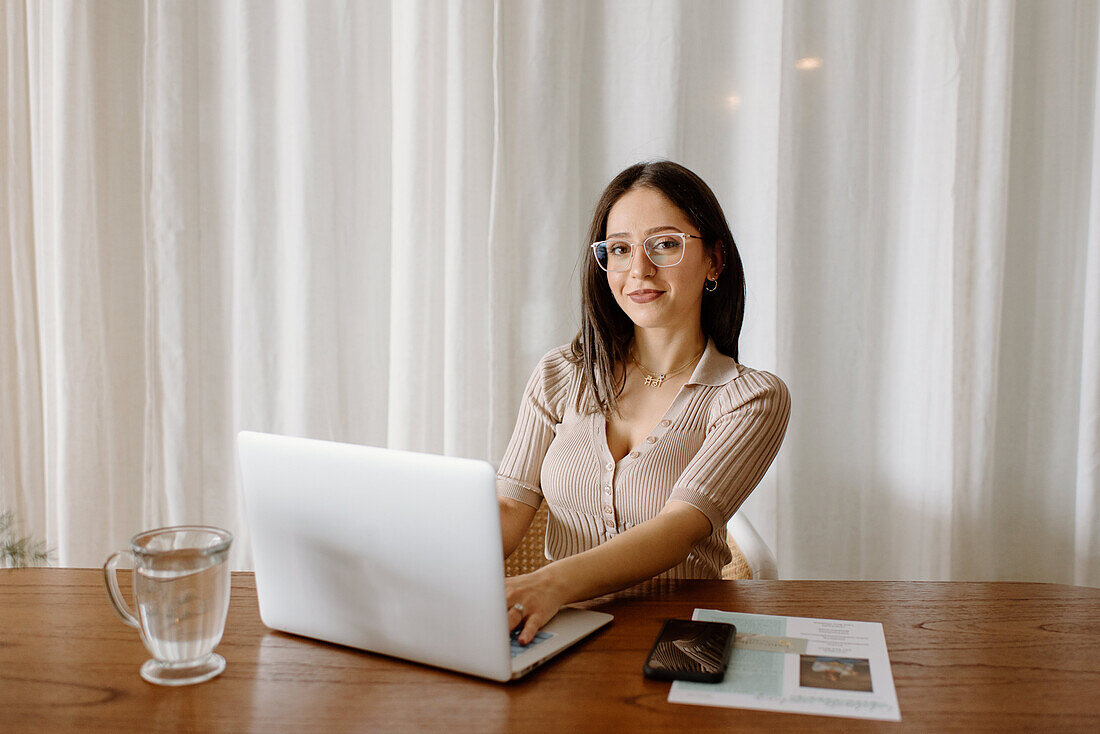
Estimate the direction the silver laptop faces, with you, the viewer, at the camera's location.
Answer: facing away from the viewer and to the right of the viewer

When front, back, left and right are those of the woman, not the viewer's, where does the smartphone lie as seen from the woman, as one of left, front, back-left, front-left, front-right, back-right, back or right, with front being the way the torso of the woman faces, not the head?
front-left

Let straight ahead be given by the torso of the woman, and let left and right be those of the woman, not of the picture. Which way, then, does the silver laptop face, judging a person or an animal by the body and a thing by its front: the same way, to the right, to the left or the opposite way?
the opposite way

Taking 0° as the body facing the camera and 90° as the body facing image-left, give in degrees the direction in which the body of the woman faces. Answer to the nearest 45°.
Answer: approximately 45°
